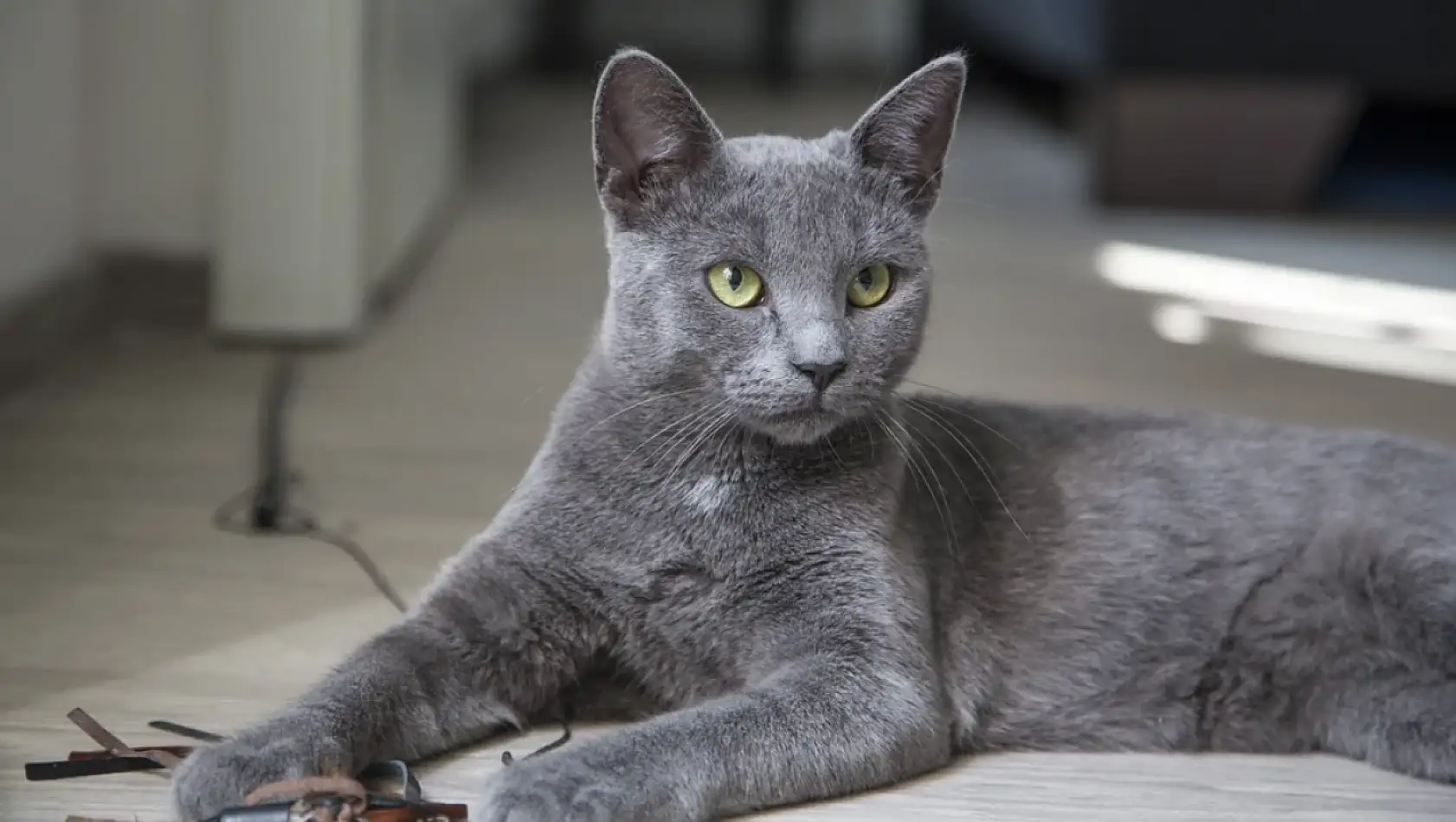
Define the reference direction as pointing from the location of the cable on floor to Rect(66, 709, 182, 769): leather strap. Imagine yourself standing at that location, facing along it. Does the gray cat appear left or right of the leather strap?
left

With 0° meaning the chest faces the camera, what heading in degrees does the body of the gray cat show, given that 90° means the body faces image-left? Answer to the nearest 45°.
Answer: approximately 45°

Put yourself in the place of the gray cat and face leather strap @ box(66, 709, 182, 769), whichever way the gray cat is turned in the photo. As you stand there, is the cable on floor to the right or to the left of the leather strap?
right

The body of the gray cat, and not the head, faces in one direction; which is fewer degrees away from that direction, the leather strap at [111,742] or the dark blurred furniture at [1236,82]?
the leather strap

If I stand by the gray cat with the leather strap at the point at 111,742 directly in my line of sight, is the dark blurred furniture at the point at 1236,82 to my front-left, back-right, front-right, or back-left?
back-right

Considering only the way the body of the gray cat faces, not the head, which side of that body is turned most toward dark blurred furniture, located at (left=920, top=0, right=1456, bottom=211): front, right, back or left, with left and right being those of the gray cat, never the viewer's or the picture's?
back

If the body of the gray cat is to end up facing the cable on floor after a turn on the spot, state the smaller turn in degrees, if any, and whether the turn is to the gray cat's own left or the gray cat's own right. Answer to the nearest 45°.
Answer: approximately 90° to the gray cat's own right
